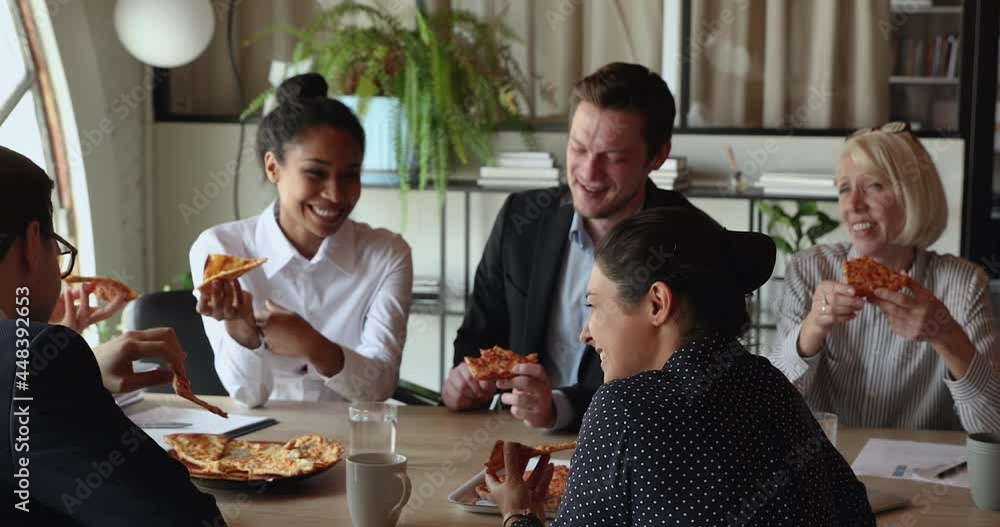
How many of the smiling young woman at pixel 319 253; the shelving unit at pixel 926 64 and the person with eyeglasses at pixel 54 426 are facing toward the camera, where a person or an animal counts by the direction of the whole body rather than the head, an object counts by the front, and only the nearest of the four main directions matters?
2

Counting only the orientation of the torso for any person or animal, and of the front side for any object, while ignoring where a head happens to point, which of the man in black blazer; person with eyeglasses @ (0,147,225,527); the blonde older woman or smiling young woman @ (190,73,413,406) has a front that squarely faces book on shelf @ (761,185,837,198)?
the person with eyeglasses

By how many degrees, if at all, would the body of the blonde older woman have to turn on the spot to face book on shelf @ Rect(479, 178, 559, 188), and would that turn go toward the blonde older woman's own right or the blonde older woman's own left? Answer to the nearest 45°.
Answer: approximately 90° to the blonde older woman's own right

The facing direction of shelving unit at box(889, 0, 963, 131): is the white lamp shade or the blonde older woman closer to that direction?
the blonde older woman

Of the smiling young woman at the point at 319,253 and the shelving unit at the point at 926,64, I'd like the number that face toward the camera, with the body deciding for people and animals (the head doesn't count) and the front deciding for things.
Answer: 2

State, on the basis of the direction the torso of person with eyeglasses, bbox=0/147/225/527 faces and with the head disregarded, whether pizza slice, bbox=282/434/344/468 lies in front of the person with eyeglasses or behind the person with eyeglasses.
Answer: in front

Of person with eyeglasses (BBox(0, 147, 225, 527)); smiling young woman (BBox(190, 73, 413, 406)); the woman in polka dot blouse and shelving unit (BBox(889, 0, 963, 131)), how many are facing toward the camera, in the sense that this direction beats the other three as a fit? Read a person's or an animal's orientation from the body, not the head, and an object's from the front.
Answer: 2

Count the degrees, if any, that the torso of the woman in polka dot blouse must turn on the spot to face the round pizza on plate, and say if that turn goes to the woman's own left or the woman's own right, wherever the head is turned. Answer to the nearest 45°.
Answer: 0° — they already face it

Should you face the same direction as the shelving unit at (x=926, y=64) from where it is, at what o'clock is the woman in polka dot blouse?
The woman in polka dot blouse is roughly at 12 o'clock from the shelving unit.

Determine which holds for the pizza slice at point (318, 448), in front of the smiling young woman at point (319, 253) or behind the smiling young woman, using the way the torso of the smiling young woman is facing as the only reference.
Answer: in front

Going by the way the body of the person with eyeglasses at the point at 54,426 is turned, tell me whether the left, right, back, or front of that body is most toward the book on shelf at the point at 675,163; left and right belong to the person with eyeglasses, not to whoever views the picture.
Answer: front

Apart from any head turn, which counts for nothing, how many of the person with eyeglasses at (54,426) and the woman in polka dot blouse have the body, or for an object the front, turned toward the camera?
0

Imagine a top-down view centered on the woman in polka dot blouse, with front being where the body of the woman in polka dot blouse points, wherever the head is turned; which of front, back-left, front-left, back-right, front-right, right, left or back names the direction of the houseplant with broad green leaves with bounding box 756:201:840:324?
front-right
